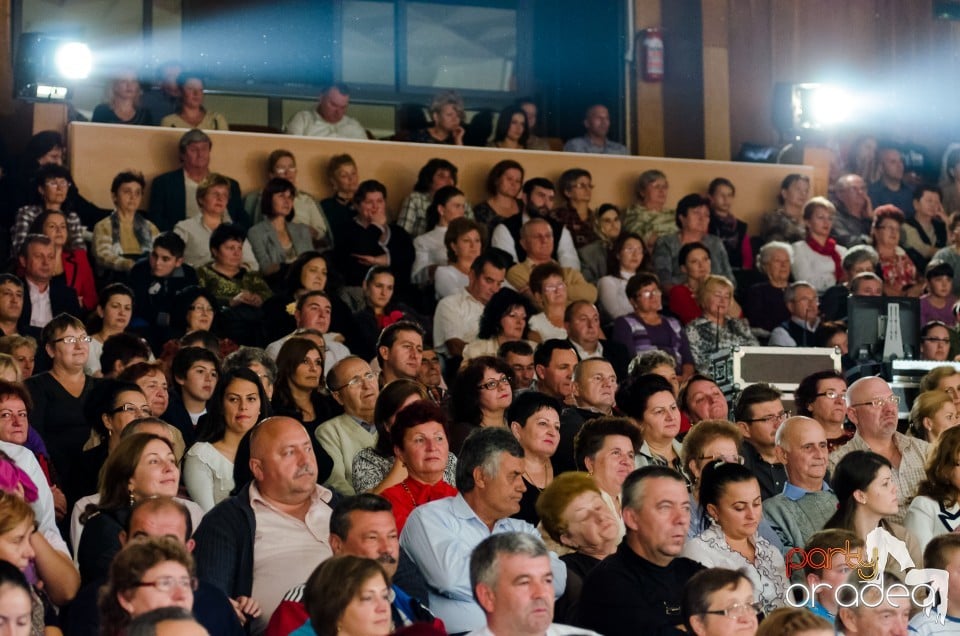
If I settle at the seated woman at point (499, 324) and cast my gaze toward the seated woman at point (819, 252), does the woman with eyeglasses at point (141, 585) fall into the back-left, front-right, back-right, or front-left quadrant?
back-right

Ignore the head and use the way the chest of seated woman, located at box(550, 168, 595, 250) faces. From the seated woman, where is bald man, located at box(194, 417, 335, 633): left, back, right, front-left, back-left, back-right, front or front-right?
front-right

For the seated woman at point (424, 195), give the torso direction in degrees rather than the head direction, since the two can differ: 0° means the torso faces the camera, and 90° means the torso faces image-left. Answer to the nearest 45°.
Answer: approximately 315°

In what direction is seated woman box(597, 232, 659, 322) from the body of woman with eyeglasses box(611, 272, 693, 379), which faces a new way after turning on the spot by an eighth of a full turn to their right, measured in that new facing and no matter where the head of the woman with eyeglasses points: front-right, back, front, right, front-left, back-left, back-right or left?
back

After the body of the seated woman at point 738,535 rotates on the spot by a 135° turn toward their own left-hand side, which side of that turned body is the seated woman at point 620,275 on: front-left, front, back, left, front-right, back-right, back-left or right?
front

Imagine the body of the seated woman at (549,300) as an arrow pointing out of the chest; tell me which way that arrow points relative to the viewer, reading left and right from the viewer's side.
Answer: facing the viewer and to the right of the viewer

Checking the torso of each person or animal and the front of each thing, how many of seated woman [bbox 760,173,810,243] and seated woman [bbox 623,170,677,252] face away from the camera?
0
